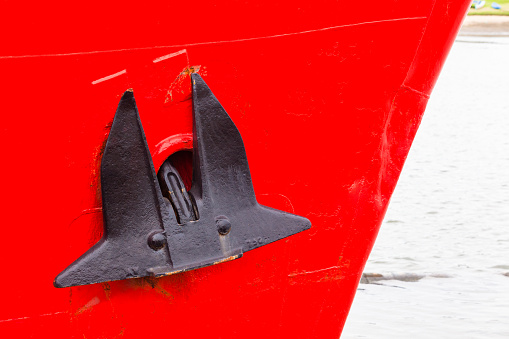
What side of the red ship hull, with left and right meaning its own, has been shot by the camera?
right
